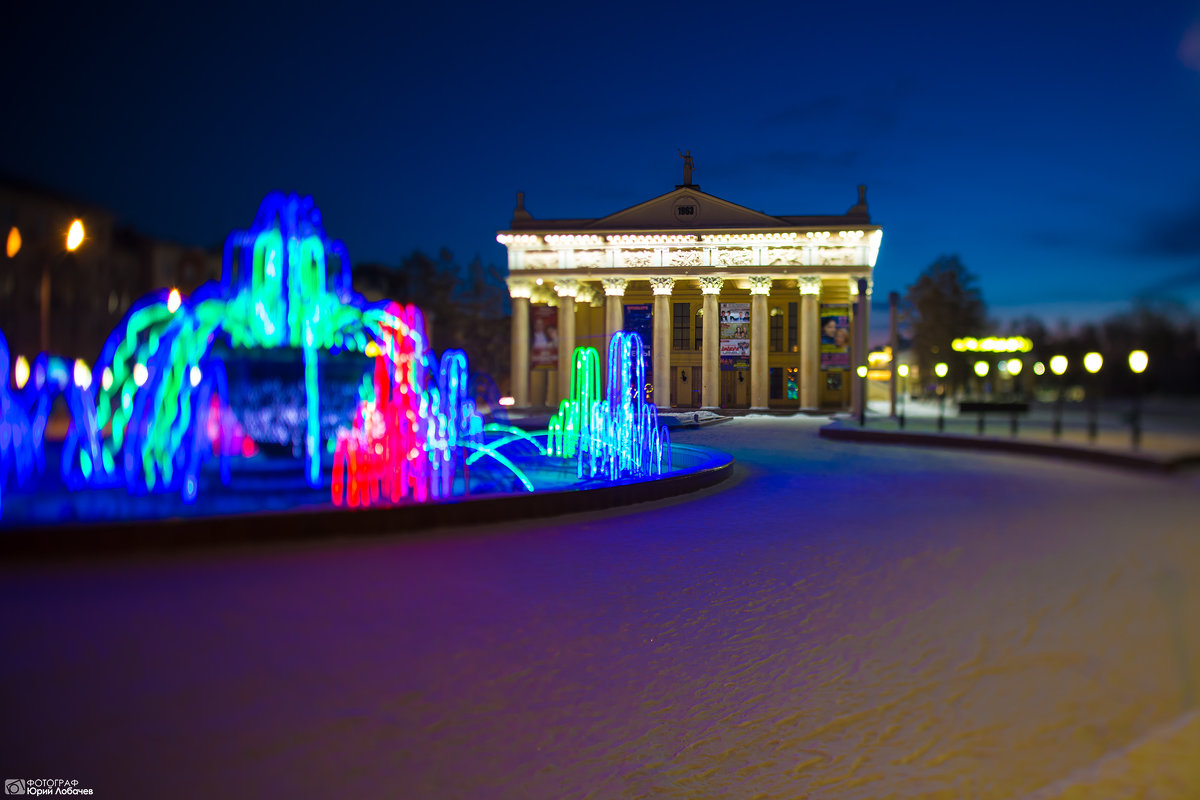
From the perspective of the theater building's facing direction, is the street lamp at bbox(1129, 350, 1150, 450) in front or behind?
in front

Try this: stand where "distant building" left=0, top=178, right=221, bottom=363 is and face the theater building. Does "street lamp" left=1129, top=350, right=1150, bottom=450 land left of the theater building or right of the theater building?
right

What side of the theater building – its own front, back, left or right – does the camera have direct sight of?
front

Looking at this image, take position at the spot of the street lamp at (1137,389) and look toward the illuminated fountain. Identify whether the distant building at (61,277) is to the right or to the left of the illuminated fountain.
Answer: right

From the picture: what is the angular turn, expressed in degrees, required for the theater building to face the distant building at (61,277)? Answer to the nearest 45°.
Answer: approximately 90° to its right
